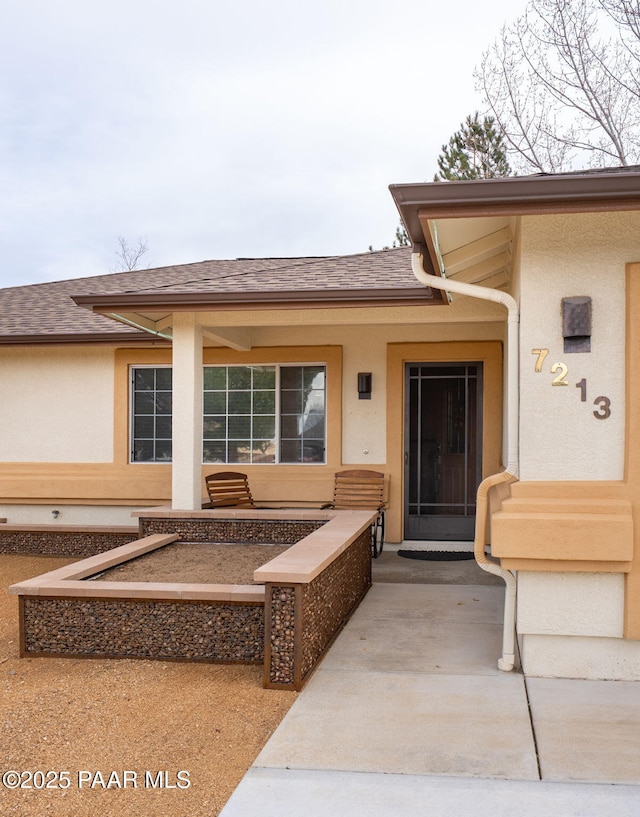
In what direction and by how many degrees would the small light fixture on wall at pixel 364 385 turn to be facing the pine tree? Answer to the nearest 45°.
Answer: approximately 180°

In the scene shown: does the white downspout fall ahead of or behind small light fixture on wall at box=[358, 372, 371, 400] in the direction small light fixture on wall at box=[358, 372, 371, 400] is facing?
ahead

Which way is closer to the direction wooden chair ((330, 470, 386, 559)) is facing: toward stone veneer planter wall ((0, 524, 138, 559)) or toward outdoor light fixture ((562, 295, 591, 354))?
the outdoor light fixture

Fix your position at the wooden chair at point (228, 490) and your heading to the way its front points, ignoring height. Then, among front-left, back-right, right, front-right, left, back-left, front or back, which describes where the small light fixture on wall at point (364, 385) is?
left

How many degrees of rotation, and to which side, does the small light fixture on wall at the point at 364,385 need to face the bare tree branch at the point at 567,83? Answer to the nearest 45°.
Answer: approximately 135° to its left

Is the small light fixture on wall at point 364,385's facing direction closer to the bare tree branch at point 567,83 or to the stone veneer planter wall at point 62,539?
the stone veneer planter wall

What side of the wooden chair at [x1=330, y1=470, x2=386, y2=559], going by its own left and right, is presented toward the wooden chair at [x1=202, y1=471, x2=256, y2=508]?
right

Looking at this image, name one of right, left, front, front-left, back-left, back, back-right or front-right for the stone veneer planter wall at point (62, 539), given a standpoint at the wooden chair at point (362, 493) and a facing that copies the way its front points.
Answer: right

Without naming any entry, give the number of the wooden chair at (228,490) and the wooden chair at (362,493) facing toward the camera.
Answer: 2

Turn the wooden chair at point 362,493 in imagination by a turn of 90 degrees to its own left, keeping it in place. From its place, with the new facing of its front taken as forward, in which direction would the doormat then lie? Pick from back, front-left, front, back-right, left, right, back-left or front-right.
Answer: front
